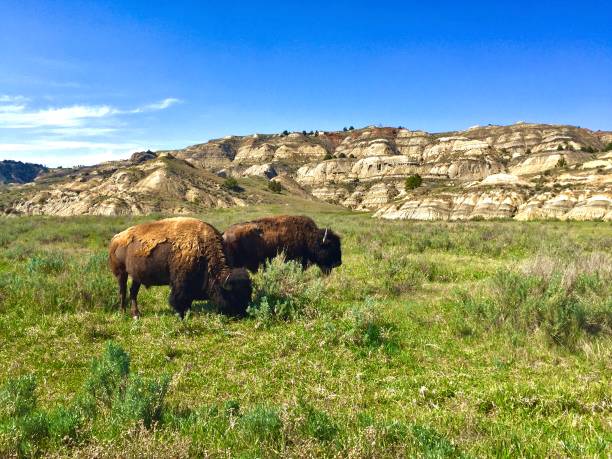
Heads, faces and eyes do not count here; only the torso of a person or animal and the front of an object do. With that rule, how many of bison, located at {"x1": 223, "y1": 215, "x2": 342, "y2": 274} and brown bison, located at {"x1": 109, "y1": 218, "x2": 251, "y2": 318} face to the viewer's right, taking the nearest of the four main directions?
2

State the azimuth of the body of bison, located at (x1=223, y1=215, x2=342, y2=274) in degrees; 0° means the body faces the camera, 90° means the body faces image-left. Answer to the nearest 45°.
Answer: approximately 270°

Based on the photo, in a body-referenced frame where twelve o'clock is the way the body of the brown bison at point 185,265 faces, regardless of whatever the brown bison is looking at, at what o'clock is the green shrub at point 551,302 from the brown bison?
The green shrub is roughly at 1 o'clock from the brown bison.

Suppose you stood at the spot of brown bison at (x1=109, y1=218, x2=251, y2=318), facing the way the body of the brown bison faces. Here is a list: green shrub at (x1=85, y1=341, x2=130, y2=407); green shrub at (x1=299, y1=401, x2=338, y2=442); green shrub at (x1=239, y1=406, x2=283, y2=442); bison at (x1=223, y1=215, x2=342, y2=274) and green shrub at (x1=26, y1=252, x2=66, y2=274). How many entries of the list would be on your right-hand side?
3

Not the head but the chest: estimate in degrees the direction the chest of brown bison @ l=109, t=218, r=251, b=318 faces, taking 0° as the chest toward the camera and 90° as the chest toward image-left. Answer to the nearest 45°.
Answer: approximately 270°

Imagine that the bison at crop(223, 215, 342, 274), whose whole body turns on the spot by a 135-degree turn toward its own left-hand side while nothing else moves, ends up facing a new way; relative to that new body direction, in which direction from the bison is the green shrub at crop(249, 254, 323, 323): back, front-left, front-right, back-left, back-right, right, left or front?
back-left

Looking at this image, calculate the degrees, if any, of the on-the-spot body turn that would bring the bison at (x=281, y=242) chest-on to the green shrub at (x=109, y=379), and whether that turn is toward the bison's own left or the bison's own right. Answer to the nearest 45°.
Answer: approximately 90° to the bison's own right

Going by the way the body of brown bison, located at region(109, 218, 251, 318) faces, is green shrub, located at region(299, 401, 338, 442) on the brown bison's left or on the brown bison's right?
on the brown bison's right

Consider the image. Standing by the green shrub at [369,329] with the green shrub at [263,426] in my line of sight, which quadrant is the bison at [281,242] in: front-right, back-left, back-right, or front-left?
back-right

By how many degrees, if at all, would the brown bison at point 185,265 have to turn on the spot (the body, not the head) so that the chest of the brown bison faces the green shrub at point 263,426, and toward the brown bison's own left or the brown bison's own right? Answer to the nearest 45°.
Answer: approximately 90° to the brown bison's own right

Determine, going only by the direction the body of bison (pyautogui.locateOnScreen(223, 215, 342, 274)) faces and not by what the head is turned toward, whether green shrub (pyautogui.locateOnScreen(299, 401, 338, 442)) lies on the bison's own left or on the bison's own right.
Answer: on the bison's own right
